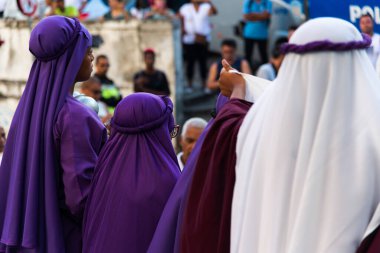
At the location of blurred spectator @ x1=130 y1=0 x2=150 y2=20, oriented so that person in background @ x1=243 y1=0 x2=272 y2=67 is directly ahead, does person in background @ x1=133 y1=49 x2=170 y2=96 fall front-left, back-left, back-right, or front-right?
front-right

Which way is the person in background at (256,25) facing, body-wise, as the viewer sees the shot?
toward the camera

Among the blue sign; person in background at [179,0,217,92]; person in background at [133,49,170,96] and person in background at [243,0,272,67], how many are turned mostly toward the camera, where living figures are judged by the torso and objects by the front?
4

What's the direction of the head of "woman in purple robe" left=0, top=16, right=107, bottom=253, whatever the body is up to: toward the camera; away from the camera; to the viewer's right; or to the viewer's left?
to the viewer's right

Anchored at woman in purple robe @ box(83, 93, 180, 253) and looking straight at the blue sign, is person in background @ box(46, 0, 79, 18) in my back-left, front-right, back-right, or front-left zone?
front-left

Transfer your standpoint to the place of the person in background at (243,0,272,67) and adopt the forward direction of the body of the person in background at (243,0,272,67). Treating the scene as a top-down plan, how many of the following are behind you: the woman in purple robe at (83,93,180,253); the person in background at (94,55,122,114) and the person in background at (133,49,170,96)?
0

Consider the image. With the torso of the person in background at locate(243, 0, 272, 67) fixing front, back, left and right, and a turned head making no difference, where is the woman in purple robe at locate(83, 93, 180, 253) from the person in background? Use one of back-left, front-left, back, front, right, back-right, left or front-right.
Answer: front

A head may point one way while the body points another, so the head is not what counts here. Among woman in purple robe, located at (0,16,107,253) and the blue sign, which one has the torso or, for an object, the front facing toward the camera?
the blue sign

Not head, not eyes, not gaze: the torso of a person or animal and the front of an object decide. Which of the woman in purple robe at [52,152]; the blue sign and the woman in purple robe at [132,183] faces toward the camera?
the blue sign

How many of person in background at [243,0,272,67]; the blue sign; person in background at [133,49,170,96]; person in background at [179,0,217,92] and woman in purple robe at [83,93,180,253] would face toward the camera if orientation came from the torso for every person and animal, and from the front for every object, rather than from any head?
4

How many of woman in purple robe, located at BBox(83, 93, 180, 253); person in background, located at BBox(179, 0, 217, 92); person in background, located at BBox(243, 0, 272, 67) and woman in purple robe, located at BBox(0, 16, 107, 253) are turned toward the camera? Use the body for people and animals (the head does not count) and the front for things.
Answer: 2

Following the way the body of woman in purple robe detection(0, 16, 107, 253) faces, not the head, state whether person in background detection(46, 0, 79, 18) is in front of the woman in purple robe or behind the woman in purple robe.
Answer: in front

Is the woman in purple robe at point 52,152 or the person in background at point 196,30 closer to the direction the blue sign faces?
the woman in purple robe

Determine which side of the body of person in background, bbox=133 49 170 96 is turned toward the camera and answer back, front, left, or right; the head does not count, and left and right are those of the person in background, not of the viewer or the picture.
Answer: front

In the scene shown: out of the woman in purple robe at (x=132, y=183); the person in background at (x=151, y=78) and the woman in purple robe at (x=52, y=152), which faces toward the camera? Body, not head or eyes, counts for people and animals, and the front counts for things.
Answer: the person in background

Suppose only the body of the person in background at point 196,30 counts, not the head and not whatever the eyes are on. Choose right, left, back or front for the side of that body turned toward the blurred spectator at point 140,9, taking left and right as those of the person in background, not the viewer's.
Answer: right

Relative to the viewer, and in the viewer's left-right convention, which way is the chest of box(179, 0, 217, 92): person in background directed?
facing the viewer
